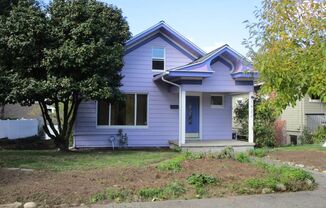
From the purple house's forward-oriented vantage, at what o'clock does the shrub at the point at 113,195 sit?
The shrub is roughly at 12 o'clock from the purple house.

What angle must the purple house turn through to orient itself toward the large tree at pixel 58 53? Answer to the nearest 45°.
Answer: approximately 45° to its right

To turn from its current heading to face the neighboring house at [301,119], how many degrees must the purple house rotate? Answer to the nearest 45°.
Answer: approximately 135° to its left

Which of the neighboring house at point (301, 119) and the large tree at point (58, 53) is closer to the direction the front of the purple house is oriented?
the large tree

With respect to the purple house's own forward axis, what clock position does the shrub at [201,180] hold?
The shrub is roughly at 12 o'clock from the purple house.

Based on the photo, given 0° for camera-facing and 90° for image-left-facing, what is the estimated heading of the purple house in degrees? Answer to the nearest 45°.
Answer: approximately 0°

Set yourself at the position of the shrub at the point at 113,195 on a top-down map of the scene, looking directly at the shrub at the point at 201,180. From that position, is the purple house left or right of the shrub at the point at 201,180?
left

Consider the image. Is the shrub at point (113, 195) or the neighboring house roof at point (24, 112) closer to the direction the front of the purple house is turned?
the shrub

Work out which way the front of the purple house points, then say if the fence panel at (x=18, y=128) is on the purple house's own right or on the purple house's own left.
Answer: on the purple house's own right

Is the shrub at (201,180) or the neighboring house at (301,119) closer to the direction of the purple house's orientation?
the shrub

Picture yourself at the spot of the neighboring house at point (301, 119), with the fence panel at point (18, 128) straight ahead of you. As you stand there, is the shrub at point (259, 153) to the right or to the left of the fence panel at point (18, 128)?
left
